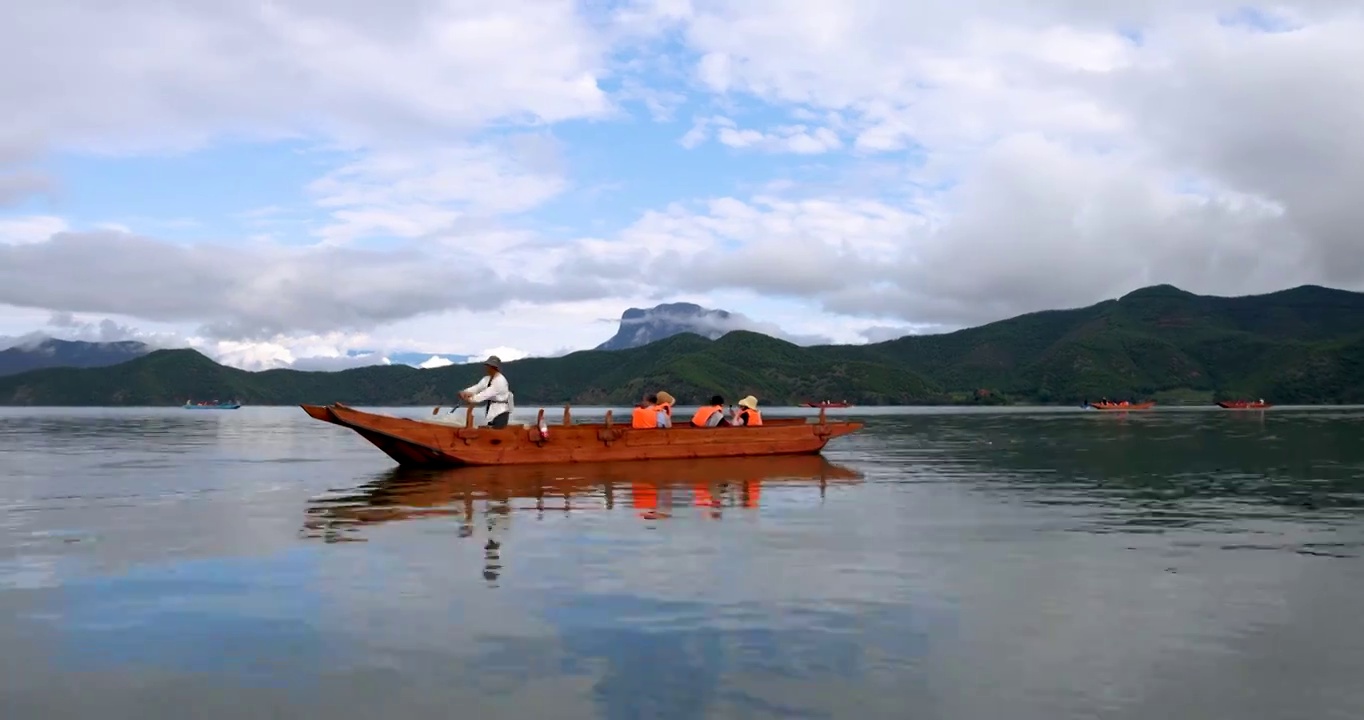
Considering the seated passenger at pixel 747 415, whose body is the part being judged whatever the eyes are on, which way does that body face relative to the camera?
to the viewer's left

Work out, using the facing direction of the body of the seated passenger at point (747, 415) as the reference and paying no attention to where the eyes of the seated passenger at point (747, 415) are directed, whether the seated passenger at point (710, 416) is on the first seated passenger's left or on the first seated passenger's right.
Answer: on the first seated passenger's left

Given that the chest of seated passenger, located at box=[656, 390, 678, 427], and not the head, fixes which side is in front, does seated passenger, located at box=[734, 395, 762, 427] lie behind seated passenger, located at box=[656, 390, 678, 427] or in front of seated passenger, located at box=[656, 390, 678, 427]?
in front

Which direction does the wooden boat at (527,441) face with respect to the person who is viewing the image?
facing to the left of the viewer

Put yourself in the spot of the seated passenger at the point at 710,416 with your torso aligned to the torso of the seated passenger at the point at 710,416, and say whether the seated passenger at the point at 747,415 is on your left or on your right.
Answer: on your right

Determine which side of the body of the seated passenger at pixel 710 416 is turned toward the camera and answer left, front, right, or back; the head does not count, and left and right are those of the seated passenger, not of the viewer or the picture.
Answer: right

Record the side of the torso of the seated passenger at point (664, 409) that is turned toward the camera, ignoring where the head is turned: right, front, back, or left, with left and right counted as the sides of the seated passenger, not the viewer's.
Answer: right
